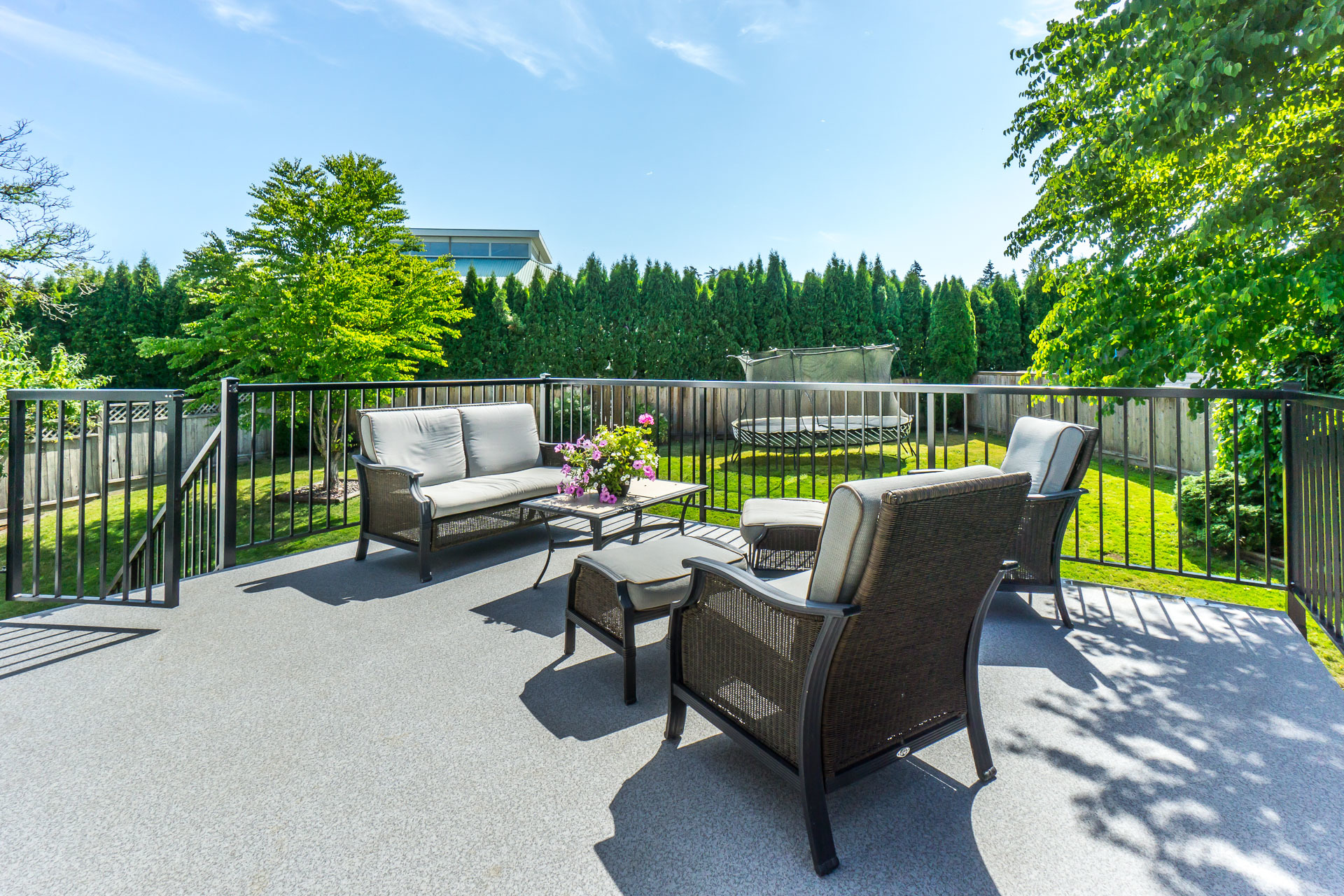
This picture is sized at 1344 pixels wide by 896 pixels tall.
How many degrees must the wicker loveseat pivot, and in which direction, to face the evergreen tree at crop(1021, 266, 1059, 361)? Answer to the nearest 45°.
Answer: approximately 90° to its left

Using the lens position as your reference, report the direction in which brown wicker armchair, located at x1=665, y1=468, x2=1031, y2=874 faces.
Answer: facing away from the viewer and to the left of the viewer

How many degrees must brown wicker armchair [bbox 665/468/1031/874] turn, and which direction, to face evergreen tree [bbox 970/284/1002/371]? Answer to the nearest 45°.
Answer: approximately 45° to its right

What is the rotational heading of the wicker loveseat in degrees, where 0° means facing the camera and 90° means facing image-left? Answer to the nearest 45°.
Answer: approximately 315°

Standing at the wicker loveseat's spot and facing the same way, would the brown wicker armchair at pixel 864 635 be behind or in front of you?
in front

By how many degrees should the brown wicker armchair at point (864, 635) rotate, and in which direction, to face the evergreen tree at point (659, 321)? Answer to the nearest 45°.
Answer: approximately 45° to its right

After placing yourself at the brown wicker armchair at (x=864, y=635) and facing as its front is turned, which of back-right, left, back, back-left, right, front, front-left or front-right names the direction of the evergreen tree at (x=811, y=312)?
front-right

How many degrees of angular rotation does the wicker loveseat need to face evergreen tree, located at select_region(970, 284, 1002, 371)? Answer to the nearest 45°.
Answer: approximately 90° to its left
